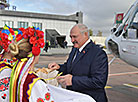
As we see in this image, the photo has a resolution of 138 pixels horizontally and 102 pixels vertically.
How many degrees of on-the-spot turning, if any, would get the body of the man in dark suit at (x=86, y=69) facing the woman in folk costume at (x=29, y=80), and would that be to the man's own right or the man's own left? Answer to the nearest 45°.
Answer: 0° — they already face them

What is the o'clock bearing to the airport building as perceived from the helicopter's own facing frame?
The airport building is roughly at 2 o'clock from the helicopter.

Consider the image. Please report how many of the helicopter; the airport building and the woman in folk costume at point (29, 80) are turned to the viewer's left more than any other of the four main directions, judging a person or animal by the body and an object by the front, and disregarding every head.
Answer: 1

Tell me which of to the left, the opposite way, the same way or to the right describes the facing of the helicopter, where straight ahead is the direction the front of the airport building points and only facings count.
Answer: to the right

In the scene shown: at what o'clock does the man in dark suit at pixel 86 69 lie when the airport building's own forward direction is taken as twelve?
The man in dark suit is roughly at 12 o'clock from the airport building.

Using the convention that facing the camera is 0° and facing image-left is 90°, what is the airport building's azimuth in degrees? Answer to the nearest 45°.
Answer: approximately 0°

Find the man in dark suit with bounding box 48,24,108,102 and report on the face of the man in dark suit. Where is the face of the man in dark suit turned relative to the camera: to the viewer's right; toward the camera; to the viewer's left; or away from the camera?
to the viewer's left

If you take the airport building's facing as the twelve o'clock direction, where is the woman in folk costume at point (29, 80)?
The woman in folk costume is roughly at 12 o'clock from the airport building.

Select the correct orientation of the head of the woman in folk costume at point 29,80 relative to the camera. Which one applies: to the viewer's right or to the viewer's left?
to the viewer's right

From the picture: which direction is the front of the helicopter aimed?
to the viewer's left

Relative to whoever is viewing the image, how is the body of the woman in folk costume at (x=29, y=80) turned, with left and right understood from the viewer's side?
facing away from the viewer and to the right of the viewer
